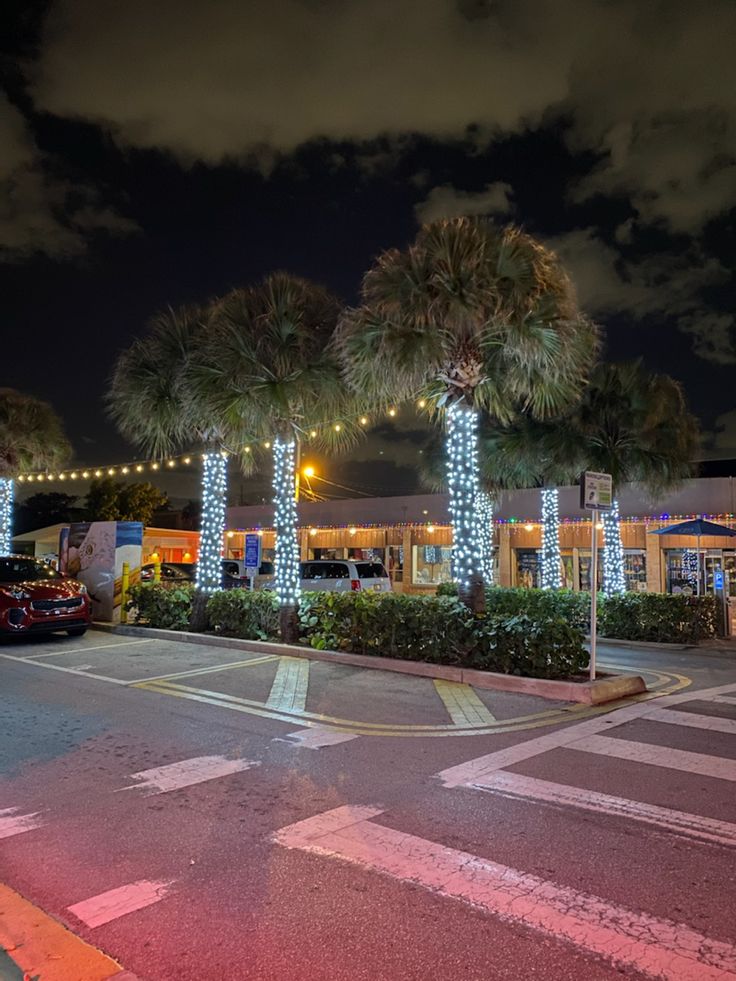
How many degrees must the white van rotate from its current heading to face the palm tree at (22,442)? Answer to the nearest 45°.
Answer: approximately 45° to its left

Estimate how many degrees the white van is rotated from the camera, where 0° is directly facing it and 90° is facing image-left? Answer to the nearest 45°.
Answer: approximately 135°

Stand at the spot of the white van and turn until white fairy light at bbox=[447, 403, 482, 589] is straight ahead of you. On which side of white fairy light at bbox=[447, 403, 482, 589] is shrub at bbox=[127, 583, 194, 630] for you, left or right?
right

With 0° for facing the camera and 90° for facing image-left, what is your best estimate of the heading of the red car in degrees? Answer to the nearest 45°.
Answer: approximately 315°

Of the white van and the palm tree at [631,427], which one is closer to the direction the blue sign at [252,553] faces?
the palm tree

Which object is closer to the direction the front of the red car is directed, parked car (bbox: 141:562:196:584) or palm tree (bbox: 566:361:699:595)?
the palm tree

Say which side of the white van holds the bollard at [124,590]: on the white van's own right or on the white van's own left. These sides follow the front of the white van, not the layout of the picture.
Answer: on the white van's own left

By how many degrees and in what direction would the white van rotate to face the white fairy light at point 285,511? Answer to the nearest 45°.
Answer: approximately 135° to its left

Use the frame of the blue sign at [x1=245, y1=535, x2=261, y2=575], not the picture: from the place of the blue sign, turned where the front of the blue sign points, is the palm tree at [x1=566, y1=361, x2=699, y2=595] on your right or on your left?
on your left

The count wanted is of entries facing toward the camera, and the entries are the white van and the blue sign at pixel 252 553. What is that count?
1
